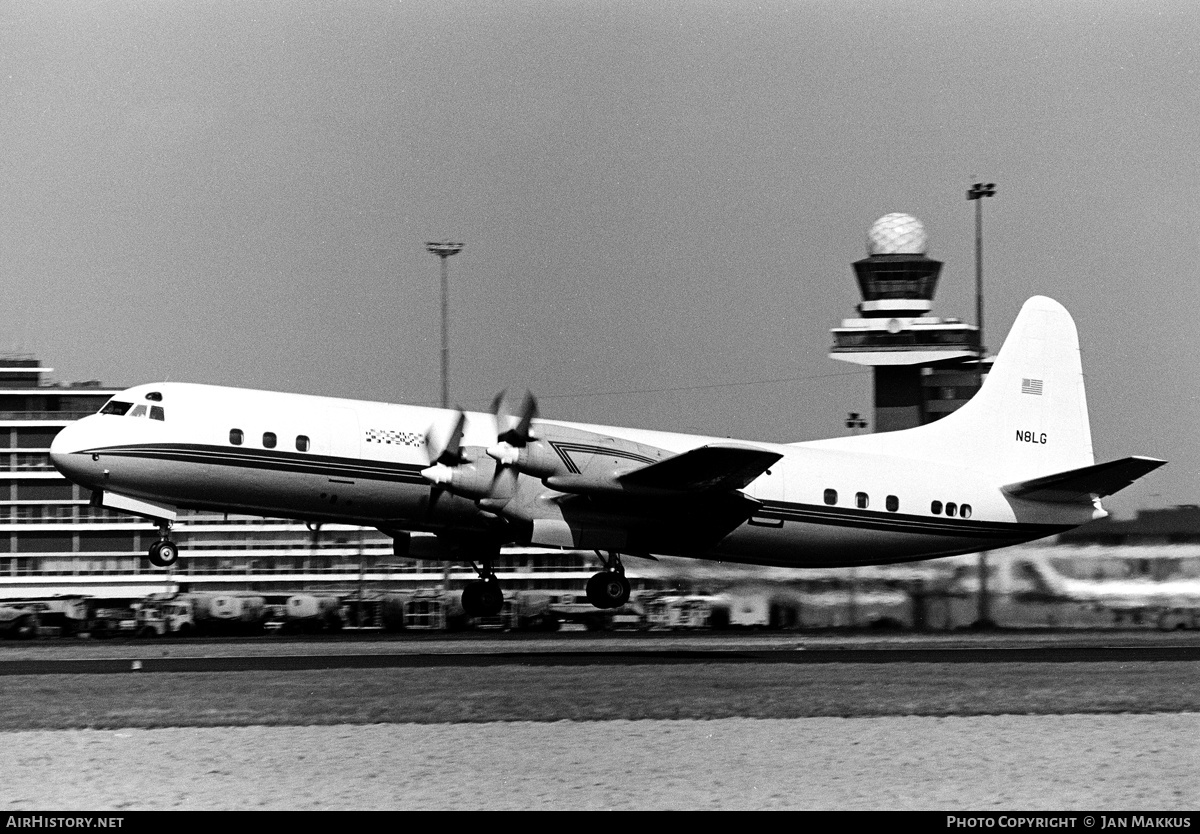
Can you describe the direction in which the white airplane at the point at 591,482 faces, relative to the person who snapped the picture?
facing to the left of the viewer

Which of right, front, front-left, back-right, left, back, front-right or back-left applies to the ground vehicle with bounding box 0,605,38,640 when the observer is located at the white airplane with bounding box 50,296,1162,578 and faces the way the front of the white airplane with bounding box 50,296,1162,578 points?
front-right

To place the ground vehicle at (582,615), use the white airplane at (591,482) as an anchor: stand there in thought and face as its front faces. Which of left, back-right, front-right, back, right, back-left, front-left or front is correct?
right

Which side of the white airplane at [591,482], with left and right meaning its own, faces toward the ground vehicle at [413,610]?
right

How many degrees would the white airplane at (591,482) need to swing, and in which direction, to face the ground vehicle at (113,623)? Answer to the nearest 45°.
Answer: approximately 45° to its right

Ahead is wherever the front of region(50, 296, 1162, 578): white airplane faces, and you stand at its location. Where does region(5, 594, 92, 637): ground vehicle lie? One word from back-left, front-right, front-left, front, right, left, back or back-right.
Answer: front-right
